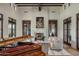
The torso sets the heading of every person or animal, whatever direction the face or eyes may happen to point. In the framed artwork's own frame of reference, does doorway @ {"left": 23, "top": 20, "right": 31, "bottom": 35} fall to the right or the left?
on its right

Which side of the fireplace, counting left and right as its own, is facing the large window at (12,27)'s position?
right

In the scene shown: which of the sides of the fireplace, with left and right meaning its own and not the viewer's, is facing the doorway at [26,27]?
right

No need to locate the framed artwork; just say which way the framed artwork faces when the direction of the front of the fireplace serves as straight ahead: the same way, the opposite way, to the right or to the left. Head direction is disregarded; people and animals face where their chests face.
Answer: the same way

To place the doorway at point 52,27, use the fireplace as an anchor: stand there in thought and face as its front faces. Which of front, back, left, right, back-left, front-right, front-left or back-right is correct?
left

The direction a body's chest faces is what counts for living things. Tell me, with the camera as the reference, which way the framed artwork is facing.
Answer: facing the viewer

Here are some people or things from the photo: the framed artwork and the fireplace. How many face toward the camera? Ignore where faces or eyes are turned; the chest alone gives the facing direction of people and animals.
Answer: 2

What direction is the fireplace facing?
toward the camera

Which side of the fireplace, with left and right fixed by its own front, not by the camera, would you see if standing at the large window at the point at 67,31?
left

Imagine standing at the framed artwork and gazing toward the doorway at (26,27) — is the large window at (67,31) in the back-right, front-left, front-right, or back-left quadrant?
back-left

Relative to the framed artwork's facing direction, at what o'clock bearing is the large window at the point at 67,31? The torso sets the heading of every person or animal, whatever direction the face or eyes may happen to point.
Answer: The large window is roughly at 9 o'clock from the framed artwork.

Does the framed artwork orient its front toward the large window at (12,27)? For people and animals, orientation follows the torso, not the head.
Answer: no
